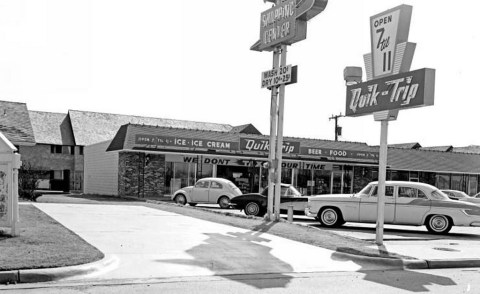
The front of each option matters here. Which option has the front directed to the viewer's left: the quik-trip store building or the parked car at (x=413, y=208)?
the parked car

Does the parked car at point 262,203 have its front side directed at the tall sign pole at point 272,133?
no

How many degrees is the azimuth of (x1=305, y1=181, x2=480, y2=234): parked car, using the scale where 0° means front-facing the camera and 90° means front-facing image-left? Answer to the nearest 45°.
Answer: approximately 90°

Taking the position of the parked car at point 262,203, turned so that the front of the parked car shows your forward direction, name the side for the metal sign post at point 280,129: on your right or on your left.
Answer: on your left

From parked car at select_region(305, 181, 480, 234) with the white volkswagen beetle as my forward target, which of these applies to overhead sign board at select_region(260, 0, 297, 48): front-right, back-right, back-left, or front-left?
front-left

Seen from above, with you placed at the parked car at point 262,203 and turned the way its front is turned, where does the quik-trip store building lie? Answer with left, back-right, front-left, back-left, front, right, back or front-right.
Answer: right

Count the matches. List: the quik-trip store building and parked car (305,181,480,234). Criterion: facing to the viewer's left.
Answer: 1

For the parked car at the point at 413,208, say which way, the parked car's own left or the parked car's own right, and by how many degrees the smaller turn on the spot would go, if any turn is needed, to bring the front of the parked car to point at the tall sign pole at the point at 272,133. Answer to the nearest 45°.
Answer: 0° — it already faces it

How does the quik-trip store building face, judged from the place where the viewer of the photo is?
facing the viewer and to the right of the viewer

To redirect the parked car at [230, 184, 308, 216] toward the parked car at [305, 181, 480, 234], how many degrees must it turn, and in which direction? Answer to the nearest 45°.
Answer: approximately 135° to its left

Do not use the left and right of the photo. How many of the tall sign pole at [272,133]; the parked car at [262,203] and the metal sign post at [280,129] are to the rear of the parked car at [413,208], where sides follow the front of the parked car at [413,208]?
0

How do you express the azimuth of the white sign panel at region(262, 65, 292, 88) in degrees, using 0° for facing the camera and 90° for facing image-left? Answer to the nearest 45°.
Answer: approximately 45°

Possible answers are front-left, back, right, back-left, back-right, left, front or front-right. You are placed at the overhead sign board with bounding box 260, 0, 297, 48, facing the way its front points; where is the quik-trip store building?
back-right

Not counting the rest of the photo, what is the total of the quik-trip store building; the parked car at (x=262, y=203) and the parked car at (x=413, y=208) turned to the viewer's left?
2

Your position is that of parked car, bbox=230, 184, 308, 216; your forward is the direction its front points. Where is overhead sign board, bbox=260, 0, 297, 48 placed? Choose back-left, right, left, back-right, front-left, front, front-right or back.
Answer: left

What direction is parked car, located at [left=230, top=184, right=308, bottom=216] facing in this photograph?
to the viewer's left
